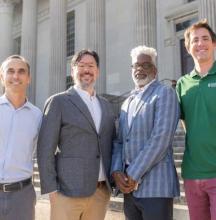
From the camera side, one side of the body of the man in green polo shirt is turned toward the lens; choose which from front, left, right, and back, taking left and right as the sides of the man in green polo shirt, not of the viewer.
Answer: front

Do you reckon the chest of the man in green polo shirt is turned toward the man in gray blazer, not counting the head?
no

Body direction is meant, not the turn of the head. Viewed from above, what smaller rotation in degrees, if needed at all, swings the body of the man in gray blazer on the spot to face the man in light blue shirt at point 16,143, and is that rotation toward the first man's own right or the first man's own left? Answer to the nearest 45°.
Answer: approximately 135° to the first man's own right

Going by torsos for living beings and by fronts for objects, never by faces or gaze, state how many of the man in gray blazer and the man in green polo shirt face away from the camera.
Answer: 0

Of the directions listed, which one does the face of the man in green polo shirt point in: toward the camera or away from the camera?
toward the camera

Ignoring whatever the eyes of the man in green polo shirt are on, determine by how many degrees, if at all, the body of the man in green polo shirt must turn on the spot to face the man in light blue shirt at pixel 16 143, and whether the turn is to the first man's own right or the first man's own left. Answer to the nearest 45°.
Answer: approximately 90° to the first man's own right

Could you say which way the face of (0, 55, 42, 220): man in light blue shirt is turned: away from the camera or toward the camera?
toward the camera

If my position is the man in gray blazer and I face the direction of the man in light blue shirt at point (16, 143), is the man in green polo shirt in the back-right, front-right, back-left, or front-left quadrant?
back-left
